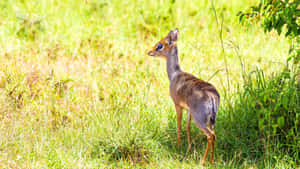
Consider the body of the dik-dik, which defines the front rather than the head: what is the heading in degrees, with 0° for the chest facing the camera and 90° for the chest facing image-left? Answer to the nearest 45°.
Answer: approximately 135°
